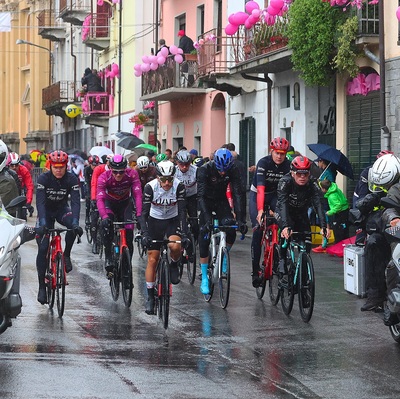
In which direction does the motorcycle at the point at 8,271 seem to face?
toward the camera

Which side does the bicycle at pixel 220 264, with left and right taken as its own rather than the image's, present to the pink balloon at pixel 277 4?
back

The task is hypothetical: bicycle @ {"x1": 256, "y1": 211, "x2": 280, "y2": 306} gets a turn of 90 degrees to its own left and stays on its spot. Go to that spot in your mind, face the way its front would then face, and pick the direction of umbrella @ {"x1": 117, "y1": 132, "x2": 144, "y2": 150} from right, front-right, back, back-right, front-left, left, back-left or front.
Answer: left

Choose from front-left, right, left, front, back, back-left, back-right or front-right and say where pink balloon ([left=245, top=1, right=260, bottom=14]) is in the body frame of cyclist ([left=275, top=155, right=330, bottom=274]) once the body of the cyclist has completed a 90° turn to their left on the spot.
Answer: left

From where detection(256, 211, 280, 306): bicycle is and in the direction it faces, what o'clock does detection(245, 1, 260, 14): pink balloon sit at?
The pink balloon is roughly at 6 o'clock from the bicycle.

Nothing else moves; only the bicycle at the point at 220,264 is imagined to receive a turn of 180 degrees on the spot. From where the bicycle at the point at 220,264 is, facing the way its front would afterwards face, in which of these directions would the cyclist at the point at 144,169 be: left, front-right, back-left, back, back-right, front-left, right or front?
front

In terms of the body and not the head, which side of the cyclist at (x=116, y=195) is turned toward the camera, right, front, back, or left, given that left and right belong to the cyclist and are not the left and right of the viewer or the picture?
front

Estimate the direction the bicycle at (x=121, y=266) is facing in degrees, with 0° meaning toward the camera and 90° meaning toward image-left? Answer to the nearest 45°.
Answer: approximately 0°

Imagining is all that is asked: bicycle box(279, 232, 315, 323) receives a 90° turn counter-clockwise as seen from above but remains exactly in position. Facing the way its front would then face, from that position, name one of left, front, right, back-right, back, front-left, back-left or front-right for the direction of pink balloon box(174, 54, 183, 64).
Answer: left

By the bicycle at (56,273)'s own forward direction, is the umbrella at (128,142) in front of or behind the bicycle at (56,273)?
behind
